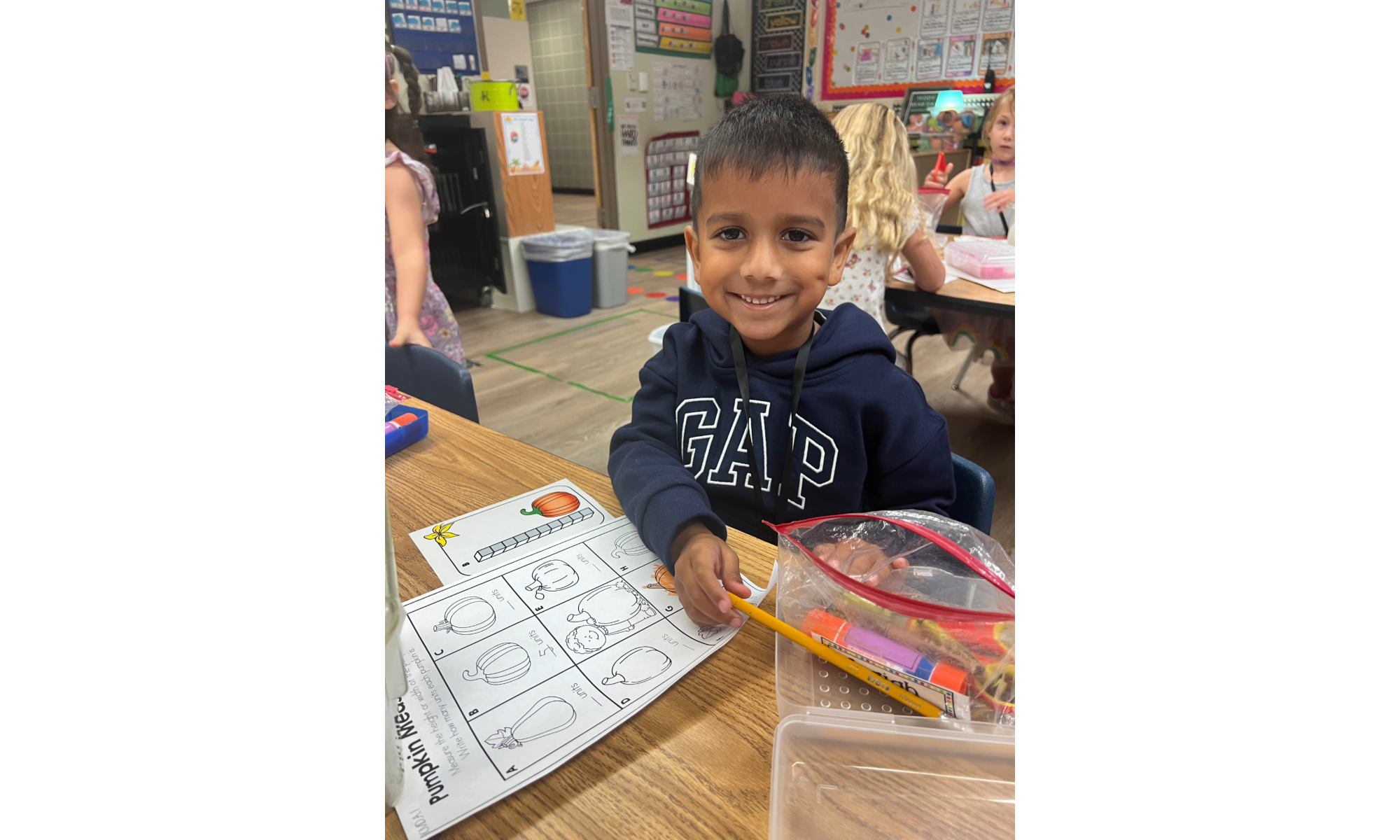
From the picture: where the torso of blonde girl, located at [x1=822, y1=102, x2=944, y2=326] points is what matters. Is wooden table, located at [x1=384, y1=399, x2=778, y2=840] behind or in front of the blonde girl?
behind

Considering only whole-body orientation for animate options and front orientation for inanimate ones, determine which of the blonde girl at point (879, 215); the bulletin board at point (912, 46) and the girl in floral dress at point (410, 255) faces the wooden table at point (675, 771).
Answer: the bulletin board

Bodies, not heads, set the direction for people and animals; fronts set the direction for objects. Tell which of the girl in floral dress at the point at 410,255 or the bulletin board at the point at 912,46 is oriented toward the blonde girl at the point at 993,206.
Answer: the bulletin board

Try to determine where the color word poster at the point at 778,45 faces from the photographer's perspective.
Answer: facing the viewer

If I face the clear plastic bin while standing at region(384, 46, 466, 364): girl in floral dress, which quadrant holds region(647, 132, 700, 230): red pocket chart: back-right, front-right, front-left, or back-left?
back-left

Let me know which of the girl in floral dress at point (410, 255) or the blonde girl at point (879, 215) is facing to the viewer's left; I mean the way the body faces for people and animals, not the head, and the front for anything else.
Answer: the girl in floral dress

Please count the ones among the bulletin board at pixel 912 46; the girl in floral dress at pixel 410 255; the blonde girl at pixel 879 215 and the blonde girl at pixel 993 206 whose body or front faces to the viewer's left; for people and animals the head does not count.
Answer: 1

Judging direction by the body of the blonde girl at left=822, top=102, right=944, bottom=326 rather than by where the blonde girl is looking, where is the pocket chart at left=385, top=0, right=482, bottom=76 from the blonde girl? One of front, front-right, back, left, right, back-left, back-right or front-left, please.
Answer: left

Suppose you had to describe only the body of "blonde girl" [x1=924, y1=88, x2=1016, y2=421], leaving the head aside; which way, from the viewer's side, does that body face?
toward the camera

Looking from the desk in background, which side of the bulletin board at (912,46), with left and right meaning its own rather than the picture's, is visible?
front

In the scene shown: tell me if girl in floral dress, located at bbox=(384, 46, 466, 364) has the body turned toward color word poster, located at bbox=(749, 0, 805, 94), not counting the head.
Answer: no

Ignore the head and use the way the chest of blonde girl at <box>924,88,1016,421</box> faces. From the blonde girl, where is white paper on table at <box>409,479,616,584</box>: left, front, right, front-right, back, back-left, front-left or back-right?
front

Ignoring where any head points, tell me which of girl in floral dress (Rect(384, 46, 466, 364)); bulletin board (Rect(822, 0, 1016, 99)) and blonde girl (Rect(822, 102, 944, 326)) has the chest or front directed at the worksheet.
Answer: the bulletin board

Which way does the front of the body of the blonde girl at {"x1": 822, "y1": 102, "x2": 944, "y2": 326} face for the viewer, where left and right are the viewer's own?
facing away from the viewer and to the right of the viewer

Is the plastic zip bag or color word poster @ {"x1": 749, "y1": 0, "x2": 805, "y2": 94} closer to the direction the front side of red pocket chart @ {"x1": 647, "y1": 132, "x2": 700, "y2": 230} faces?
the plastic zip bag

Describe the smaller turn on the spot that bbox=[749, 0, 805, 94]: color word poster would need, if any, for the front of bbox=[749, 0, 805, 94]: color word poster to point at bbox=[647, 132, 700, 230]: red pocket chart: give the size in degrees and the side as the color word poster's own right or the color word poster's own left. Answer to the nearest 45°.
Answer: approximately 45° to the color word poster's own right

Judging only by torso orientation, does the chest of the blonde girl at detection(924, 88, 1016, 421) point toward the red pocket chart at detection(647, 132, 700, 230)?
no

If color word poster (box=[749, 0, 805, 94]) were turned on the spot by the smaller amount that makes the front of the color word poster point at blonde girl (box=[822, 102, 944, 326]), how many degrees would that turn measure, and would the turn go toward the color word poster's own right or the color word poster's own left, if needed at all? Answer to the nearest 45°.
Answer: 0° — it already faces them

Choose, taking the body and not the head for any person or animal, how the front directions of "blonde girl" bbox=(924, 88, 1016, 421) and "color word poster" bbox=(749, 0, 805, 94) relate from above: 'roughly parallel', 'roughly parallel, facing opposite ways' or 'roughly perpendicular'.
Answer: roughly parallel

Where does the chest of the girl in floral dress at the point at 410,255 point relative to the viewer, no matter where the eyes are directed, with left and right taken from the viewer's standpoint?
facing to the left of the viewer

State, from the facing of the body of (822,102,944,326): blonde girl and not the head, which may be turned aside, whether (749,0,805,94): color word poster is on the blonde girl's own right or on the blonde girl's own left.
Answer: on the blonde girl's own left

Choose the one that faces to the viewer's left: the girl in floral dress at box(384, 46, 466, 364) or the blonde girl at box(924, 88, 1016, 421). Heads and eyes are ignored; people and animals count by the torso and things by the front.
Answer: the girl in floral dress

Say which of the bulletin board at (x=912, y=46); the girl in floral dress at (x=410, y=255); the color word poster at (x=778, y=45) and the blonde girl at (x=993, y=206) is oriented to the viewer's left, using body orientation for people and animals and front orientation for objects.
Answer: the girl in floral dress

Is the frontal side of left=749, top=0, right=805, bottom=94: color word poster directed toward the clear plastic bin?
yes
